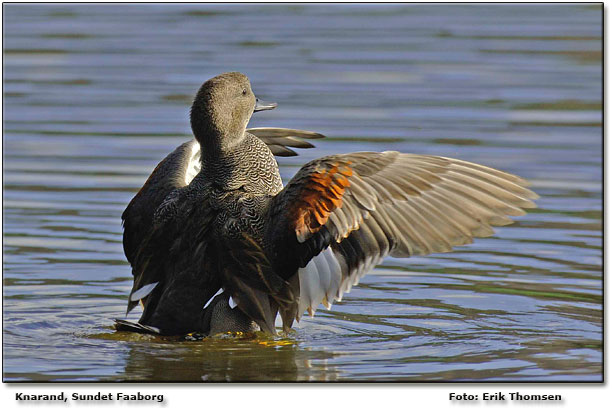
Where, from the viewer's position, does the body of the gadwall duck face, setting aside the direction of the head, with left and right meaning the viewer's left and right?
facing away from the viewer and to the right of the viewer
